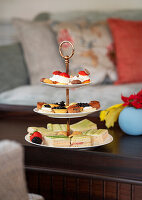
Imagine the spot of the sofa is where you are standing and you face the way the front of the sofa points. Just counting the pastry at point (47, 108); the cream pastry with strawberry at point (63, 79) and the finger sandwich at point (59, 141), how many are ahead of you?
3

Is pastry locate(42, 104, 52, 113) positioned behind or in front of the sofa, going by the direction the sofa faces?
in front

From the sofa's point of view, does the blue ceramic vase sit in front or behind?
in front

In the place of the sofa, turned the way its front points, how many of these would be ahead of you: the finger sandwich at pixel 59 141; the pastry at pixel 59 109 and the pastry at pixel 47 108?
3

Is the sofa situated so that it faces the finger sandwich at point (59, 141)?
yes

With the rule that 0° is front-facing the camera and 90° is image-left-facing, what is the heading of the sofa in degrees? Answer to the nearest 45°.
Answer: approximately 0°

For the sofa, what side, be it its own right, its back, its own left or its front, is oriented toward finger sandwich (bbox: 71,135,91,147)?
front

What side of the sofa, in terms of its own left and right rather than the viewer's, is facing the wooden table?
front
